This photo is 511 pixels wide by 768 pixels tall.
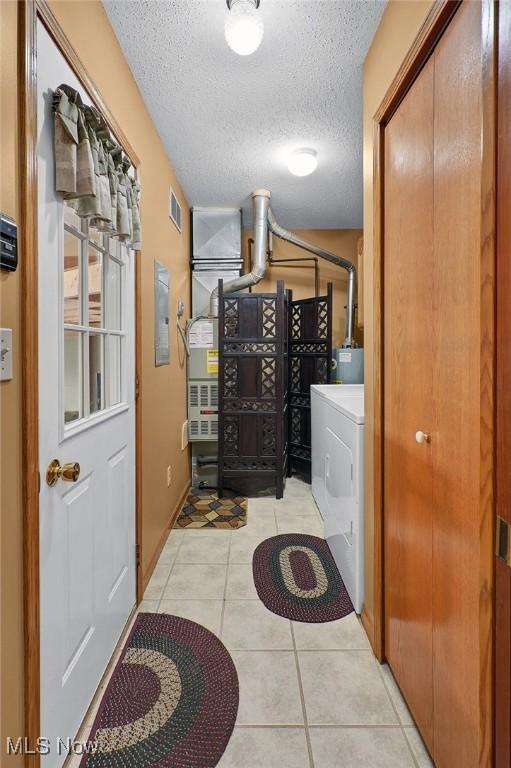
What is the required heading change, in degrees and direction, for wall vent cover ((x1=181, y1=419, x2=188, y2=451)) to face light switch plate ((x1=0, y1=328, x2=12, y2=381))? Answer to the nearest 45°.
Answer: approximately 90° to its right

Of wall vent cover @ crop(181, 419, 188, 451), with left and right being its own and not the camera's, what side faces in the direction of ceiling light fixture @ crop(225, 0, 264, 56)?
right

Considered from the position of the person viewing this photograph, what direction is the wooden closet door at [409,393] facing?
facing to the left of the viewer

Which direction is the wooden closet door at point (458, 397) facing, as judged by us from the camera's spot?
facing to the left of the viewer

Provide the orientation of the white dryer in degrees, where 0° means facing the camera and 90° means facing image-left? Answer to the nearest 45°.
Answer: approximately 90°

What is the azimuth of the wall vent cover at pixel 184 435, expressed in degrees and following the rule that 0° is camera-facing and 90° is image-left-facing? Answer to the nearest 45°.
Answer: approximately 270°
